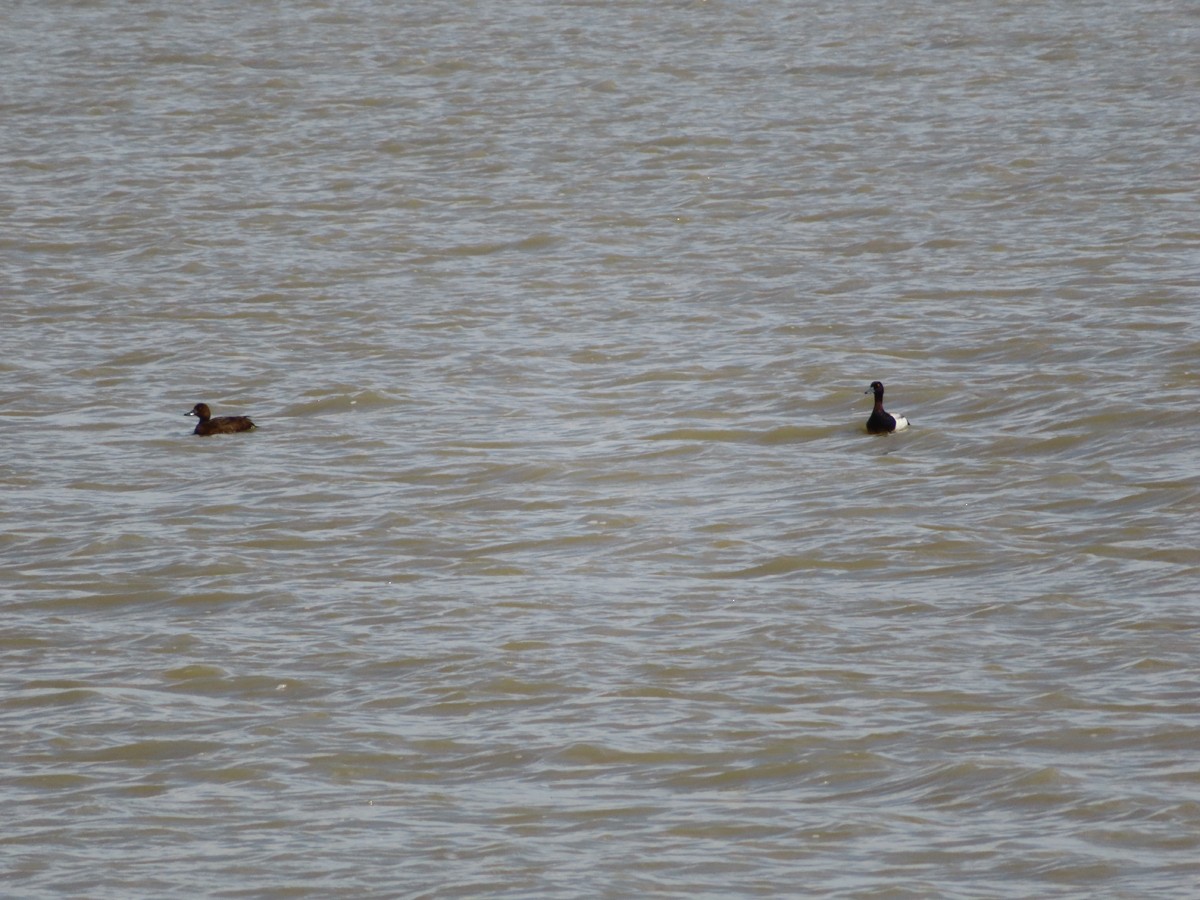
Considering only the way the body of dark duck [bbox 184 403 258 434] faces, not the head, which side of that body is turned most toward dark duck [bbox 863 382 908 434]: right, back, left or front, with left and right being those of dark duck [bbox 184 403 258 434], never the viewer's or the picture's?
back

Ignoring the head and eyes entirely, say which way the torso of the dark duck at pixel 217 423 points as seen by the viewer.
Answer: to the viewer's left
